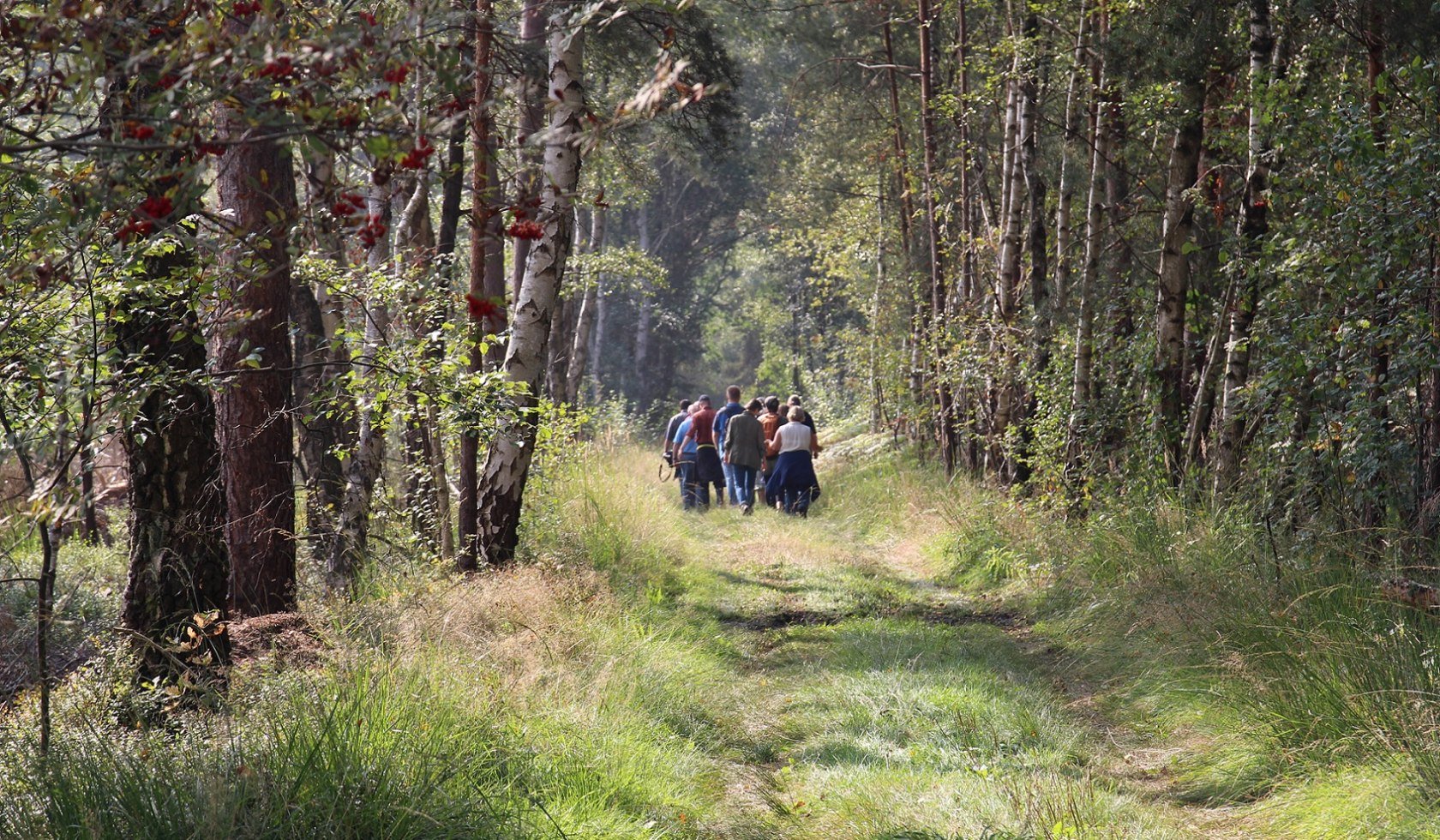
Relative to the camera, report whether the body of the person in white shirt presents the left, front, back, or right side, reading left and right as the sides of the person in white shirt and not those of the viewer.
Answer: back

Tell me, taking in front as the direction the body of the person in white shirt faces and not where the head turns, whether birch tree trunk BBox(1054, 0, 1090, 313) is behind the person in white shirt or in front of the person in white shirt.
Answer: behind

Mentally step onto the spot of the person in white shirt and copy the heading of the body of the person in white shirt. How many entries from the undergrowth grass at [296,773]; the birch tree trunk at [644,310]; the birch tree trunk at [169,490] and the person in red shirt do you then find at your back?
2

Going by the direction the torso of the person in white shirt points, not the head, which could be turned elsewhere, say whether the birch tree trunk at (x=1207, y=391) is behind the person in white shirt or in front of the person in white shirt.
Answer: behind

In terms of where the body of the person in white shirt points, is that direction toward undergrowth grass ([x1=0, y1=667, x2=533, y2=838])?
no

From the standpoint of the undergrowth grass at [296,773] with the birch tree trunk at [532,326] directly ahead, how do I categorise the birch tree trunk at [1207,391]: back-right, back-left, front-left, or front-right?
front-right

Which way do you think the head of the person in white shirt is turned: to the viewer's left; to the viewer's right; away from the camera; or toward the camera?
away from the camera

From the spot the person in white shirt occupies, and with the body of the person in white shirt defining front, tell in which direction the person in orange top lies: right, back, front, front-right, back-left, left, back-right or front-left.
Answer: front

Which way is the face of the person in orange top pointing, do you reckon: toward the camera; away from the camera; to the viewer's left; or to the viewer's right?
away from the camera

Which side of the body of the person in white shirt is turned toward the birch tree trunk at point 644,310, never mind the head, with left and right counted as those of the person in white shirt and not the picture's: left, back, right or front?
front

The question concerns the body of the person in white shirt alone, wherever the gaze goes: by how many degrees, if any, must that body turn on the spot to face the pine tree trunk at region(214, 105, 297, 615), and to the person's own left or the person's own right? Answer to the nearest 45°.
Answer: approximately 180°

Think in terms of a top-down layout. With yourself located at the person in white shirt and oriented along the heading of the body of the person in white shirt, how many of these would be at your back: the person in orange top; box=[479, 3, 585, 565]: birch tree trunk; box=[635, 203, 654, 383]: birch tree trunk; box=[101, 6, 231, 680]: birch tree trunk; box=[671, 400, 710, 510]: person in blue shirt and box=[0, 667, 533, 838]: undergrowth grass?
3
